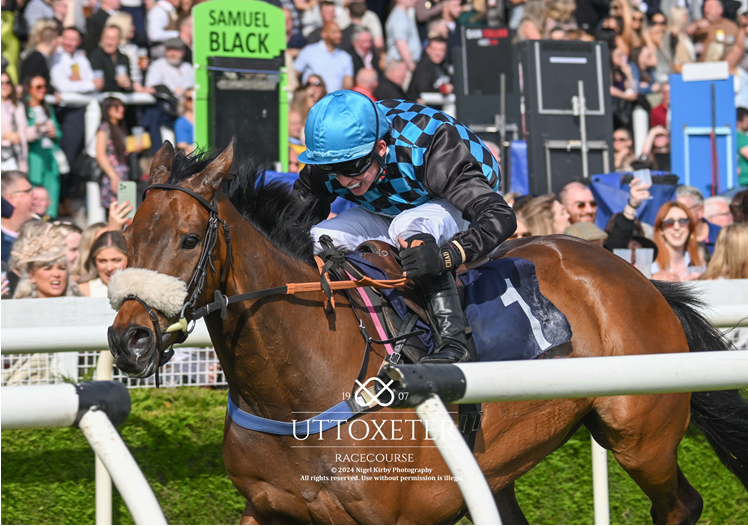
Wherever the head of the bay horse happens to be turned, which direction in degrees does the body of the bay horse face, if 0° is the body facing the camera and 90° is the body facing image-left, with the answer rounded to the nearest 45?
approximately 45°

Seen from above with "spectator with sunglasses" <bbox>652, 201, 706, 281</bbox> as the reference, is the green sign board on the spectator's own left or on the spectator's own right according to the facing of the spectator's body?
on the spectator's own right

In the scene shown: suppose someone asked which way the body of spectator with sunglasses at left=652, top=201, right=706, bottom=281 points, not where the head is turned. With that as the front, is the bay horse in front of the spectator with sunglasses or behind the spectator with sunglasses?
in front

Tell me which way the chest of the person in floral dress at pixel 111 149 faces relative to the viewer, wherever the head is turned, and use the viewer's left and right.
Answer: facing the viewer and to the right of the viewer

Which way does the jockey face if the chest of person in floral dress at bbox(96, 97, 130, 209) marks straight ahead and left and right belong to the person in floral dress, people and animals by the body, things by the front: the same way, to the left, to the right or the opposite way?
to the right

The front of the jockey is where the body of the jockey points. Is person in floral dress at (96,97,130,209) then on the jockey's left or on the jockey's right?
on the jockey's right

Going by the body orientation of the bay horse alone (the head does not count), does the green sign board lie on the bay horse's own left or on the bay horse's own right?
on the bay horse's own right

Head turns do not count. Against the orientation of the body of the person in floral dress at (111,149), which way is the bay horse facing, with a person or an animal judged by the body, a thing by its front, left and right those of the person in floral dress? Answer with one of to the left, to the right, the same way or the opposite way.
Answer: to the right

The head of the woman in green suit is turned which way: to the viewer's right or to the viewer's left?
to the viewer's right
